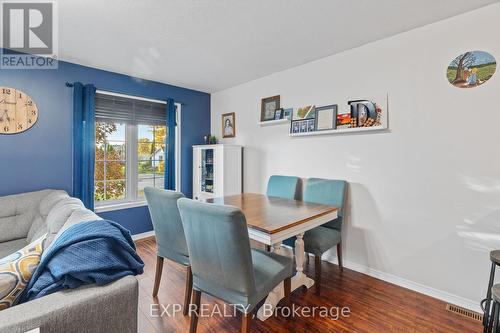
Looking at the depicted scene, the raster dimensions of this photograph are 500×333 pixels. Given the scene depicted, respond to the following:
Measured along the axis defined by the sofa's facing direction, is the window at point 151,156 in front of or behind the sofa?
behind

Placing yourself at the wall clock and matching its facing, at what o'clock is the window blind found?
The window blind is roughly at 9 o'clock from the wall clock.

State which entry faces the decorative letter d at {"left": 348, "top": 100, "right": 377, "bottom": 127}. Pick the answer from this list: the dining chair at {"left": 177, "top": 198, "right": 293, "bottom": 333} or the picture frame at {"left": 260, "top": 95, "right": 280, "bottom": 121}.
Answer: the dining chair

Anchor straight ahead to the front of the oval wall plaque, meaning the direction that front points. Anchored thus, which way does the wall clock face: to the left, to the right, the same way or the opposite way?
to the left

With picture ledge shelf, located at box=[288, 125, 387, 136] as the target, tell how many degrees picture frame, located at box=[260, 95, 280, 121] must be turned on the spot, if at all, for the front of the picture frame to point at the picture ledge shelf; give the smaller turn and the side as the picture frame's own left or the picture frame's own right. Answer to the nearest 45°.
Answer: approximately 90° to the picture frame's own left

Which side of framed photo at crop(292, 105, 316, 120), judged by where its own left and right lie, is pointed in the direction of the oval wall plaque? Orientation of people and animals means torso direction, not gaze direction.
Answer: left

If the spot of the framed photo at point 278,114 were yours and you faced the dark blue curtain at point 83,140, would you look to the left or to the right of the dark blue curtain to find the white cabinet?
right
